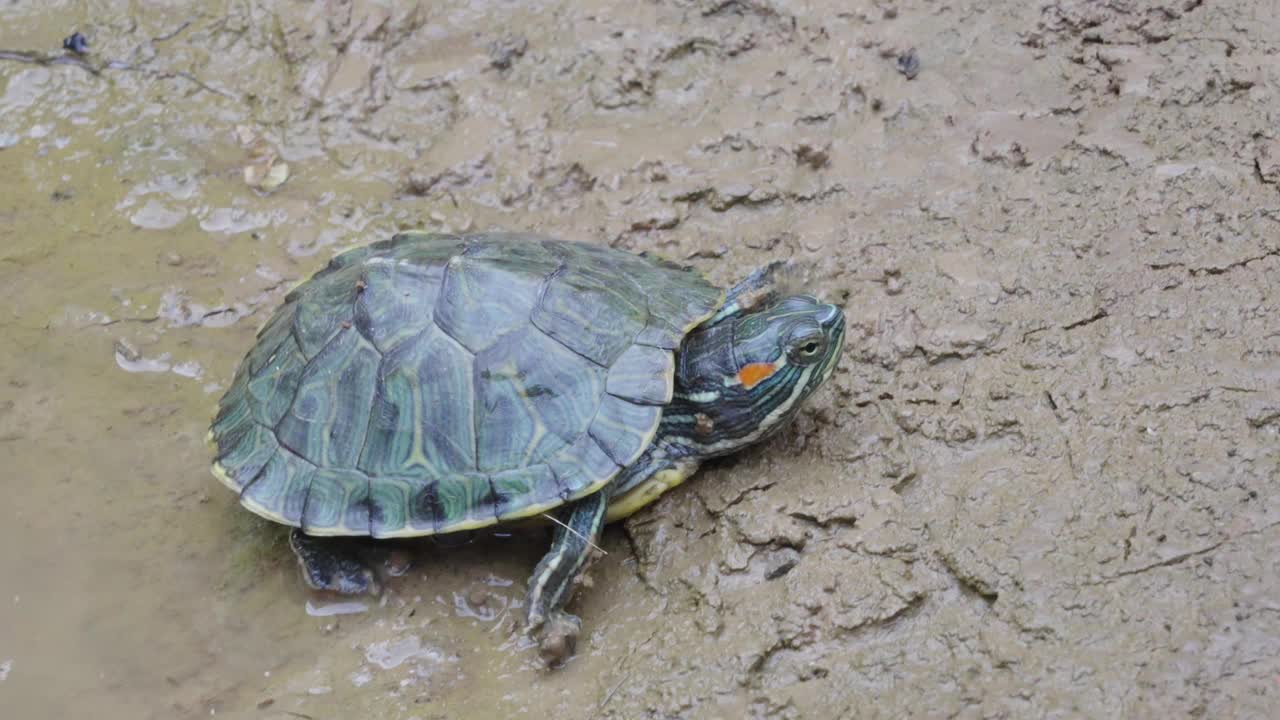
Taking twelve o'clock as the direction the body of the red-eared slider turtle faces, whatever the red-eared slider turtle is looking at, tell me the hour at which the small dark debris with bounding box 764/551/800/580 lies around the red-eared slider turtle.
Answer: The small dark debris is roughly at 1 o'clock from the red-eared slider turtle.

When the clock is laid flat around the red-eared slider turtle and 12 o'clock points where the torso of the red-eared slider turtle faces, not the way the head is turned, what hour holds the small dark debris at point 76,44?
The small dark debris is roughly at 8 o'clock from the red-eared slider turtle.

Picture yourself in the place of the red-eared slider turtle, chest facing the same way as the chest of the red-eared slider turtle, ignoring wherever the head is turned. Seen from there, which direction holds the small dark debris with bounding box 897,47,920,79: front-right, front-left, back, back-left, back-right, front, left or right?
front-left

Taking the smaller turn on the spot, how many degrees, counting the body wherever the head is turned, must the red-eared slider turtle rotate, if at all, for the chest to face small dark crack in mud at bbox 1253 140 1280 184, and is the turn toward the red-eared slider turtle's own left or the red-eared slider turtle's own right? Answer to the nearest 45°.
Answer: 0° — it already faces it

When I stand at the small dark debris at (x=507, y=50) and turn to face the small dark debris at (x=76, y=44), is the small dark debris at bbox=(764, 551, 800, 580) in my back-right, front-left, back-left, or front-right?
back-left

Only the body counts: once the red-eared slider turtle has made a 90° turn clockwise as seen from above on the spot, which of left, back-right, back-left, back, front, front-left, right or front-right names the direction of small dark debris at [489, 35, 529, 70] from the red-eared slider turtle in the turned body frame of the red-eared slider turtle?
back

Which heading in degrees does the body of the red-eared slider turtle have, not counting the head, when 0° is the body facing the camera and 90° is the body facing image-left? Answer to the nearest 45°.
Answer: approximately 270°

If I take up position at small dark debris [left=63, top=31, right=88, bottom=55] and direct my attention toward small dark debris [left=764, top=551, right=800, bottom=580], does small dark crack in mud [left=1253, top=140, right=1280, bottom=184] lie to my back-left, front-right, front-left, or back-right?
front-left

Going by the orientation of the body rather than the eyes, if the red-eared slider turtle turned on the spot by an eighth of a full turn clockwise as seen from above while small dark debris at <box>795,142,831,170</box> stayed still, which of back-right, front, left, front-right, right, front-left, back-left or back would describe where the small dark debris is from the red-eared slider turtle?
left

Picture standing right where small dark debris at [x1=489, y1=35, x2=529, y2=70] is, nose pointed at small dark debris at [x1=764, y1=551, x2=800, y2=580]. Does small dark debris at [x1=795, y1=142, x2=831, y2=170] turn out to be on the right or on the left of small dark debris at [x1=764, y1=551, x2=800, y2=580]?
left
